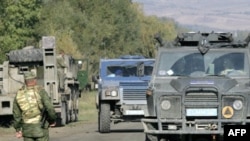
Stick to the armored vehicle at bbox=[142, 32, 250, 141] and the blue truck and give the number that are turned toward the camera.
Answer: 2

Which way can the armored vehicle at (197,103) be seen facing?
toward the camera

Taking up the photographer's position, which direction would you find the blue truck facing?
facing the viewer

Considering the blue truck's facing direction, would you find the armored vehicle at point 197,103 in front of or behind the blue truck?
in front

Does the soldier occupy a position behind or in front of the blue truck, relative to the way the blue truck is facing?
in front

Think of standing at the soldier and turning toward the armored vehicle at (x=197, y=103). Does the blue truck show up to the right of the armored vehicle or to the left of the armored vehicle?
left

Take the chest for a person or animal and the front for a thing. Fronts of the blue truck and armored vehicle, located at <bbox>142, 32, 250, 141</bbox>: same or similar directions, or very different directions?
same or similar directions

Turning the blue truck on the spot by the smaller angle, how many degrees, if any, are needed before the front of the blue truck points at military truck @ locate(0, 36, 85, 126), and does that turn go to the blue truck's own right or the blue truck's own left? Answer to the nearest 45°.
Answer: approximately 135° to the blue truck's own right

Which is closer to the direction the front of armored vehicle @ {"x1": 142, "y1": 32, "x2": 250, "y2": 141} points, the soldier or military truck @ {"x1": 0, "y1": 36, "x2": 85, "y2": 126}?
the soldier
